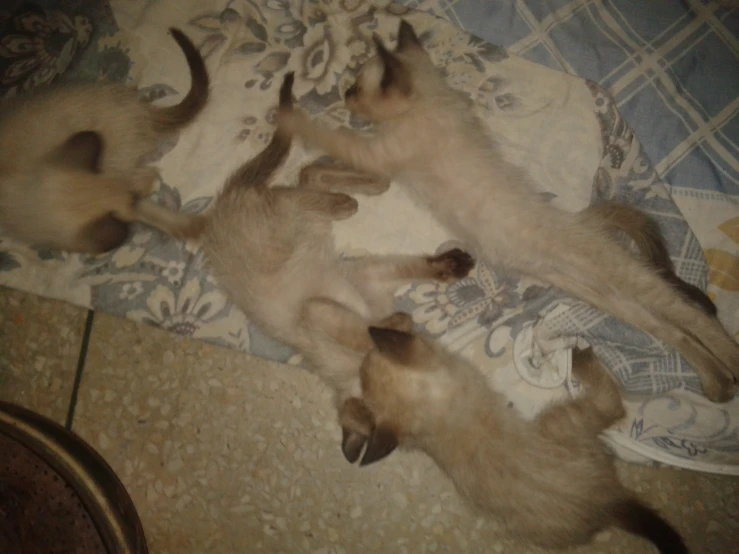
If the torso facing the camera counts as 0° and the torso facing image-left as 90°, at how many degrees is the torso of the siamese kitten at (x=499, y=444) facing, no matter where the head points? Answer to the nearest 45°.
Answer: approximately 135°

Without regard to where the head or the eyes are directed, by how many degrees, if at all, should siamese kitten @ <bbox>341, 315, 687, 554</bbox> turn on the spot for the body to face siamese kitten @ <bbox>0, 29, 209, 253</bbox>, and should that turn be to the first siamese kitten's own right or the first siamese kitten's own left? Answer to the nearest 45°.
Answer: approximately 45° to the first siamese kitten's own left

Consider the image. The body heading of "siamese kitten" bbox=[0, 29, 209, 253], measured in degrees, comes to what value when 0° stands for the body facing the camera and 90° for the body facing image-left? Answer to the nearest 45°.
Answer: approximately 90°

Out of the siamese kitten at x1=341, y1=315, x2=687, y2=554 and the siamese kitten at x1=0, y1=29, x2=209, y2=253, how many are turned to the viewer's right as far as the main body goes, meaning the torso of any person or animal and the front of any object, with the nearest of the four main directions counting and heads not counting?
0

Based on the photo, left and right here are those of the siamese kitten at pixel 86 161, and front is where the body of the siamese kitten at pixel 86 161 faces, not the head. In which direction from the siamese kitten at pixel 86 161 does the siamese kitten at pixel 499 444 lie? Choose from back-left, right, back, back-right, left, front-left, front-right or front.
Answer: back-left

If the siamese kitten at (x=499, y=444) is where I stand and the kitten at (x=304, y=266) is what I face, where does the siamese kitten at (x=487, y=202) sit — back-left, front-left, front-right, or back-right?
front-right

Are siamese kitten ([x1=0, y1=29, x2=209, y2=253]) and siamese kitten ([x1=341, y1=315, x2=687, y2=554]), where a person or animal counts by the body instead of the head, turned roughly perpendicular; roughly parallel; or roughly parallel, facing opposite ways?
roughly perpendicular

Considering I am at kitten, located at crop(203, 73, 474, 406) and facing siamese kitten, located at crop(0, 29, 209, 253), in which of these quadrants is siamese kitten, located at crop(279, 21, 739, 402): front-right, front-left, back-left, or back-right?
back-right
